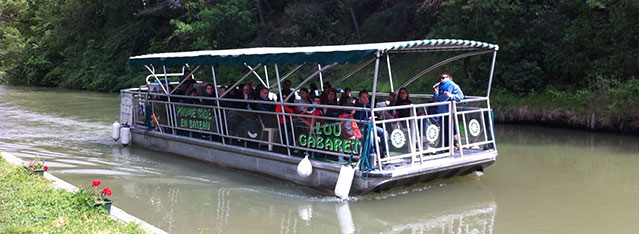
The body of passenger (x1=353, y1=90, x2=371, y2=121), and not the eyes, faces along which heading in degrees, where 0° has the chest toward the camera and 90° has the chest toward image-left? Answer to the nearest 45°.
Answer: approximately 315°

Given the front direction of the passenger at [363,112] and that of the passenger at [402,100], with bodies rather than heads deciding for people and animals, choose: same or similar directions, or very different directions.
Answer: same or similar directions

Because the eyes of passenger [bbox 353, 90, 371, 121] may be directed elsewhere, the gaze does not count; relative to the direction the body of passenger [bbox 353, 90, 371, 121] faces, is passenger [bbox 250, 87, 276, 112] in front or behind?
behind

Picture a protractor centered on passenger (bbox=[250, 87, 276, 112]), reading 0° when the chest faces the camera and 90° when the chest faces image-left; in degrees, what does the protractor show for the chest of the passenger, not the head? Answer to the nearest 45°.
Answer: approximately 315°

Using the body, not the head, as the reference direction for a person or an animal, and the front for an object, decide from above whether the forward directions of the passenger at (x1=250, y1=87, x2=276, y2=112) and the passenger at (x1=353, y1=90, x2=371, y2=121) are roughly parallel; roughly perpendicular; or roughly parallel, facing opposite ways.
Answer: roughly parallel

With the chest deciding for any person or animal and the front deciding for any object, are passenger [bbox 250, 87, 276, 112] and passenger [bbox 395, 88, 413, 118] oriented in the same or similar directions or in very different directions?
same or similar directions

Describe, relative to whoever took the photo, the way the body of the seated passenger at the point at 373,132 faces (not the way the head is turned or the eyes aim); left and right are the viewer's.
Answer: facing the viewer and to the right of the viewer
